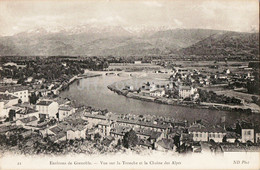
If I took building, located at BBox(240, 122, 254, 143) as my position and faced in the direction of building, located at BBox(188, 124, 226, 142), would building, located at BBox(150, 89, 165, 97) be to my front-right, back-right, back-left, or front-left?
front-right

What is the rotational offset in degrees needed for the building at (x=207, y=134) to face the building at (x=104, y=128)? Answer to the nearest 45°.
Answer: approximately 90° to its right

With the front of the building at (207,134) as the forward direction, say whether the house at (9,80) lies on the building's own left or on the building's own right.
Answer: on the building's own right

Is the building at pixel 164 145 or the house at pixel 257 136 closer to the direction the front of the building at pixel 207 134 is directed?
the building

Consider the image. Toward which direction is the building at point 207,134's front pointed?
toward the camera

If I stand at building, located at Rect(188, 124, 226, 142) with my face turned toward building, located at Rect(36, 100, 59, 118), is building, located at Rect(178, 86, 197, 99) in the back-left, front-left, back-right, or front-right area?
front-right

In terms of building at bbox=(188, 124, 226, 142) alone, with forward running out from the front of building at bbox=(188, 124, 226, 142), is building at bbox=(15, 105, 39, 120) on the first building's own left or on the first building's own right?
on the first building's own right

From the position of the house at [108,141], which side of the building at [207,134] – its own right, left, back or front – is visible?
right
